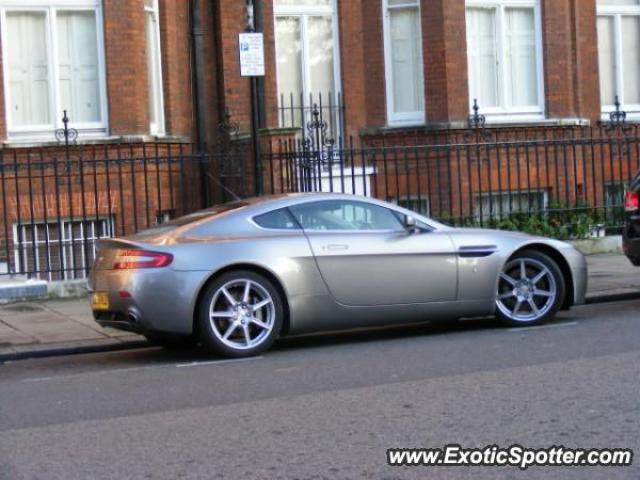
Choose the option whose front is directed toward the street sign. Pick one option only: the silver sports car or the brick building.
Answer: the brick building

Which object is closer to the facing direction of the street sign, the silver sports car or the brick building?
the silver sports car

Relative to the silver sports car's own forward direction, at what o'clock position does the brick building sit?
The brick building is roughly at 9 o'clock from the silver sports car.

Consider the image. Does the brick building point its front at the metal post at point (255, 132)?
yes

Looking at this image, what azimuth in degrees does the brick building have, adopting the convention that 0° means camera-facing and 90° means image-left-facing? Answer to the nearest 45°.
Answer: approximately 0°

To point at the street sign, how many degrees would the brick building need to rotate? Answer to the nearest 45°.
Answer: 0° — it already faces it

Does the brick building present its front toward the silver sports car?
yes

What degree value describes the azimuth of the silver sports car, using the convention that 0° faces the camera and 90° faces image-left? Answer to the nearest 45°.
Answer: approximately 270°

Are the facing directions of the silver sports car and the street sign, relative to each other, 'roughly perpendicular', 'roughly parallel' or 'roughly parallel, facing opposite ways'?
roughly perpendicular

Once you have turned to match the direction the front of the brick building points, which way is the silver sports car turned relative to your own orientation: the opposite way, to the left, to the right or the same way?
to the left

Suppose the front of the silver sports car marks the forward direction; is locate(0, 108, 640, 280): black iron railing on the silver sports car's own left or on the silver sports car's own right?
on the silver sports car's own left

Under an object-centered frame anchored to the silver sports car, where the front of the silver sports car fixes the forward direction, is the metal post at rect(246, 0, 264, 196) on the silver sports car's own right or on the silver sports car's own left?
on the silver sports car's own left

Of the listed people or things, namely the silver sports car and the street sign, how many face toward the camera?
1
